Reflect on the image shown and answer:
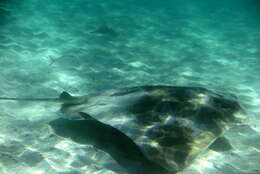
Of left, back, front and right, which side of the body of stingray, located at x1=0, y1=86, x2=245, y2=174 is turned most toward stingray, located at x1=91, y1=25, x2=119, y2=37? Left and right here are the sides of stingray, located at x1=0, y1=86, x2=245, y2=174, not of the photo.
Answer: left

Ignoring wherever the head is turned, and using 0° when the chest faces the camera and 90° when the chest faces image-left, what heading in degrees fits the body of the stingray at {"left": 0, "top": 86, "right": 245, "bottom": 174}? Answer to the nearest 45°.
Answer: approximately 270°
